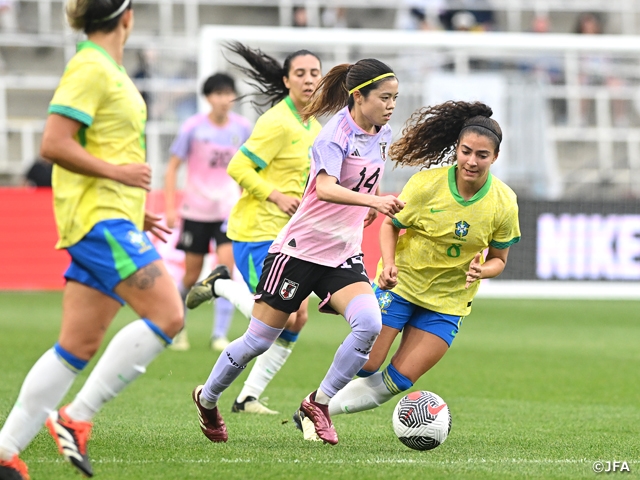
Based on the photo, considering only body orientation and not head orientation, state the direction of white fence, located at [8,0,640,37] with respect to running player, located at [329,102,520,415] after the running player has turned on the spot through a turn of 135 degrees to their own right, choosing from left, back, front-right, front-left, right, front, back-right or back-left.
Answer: front-right

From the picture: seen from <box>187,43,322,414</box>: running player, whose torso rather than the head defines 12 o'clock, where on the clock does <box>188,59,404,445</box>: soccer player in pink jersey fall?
The soccer player in pink jersey is roughly at 1 o'clock from the running player.

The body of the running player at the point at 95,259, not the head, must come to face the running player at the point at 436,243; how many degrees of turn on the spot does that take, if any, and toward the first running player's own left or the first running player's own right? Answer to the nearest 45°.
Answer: approximately 45° to the first running player's own left

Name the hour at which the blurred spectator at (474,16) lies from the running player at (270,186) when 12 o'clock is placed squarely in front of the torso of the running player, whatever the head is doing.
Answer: The blurred spectator is roughly at 8 o'clock from the running player.

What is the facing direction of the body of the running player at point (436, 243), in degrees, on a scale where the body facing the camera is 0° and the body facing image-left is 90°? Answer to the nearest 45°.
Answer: approximately 0°

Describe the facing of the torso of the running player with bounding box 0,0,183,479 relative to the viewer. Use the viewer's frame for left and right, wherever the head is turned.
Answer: facing to the right of the viewer

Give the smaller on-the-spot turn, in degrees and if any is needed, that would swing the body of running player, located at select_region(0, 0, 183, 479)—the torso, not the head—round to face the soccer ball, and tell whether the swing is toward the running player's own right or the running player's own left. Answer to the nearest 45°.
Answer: approximately 45° to the running player's own left

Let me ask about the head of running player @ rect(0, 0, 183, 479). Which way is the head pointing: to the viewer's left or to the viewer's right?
to the viewer's right

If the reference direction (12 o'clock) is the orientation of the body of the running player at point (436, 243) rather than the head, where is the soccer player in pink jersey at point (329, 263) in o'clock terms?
The soccer player in pink jersey is roughly at 2 o'clock from the running player.

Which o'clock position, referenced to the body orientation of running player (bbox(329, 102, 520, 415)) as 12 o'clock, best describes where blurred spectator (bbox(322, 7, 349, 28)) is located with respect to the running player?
The blurred spectator is roughly at 6 o'clock from the running player.

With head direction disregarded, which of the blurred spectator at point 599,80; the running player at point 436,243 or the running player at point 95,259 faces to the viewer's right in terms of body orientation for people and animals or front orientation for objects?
the running player at point 95,259

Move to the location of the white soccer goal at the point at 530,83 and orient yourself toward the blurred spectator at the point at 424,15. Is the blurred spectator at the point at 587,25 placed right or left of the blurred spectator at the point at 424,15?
right
